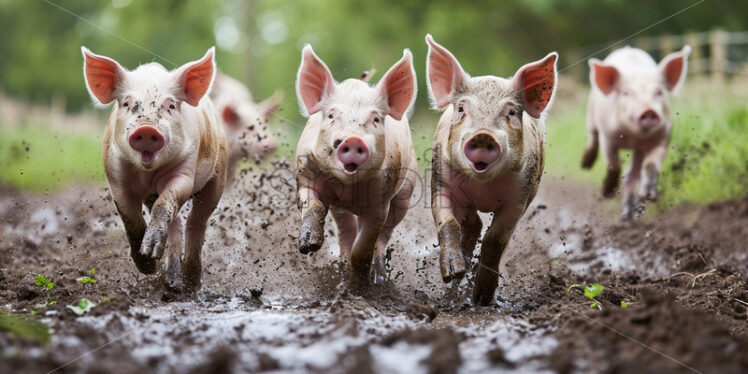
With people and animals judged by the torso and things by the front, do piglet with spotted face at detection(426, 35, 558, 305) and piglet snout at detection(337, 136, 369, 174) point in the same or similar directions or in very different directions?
same or similar directions

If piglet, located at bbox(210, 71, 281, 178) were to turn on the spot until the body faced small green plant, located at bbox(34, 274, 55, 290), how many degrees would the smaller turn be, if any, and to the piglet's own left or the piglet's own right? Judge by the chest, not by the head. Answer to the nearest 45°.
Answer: approximately 45° to the piglet's own right

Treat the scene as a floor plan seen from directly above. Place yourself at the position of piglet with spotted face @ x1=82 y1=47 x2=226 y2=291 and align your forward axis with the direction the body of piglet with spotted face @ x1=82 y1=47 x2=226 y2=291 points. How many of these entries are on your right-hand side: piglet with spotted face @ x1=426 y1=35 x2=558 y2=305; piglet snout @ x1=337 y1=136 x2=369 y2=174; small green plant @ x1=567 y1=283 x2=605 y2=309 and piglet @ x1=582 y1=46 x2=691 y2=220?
0

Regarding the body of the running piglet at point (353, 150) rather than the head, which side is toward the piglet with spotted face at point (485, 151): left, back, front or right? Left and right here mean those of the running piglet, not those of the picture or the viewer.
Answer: left

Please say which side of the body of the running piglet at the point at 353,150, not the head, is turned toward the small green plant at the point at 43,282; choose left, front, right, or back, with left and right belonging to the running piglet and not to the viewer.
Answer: right

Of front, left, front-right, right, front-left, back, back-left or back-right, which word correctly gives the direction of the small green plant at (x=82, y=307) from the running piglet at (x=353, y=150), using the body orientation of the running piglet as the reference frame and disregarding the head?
front-right

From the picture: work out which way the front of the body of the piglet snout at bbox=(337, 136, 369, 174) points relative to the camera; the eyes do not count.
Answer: toward the camera

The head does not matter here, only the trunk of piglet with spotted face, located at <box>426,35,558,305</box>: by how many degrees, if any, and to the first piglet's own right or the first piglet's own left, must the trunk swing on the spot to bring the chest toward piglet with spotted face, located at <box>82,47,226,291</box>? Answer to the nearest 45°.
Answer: approximately 90° to the first piglet's own right

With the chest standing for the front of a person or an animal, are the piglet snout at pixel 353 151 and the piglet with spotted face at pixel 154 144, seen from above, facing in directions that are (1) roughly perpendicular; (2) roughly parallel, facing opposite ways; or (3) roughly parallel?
roughly parallel

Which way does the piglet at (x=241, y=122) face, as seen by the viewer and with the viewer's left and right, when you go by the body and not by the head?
facing the viewer and to the right of the viewer

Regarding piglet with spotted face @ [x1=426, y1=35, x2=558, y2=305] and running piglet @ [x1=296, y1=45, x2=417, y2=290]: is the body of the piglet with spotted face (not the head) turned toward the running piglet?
no

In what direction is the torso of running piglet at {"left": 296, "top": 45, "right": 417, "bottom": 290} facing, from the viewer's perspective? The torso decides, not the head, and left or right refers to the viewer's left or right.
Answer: facing the viewer

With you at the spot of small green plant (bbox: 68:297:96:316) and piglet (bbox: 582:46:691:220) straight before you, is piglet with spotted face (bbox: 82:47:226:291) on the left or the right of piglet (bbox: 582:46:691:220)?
left

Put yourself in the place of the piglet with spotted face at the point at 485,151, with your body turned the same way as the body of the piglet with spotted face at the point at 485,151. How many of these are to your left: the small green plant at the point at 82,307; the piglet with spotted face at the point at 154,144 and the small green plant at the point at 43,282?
0

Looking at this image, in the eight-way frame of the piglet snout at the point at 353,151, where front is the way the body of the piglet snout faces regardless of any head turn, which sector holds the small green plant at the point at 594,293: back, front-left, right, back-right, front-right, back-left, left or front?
left
